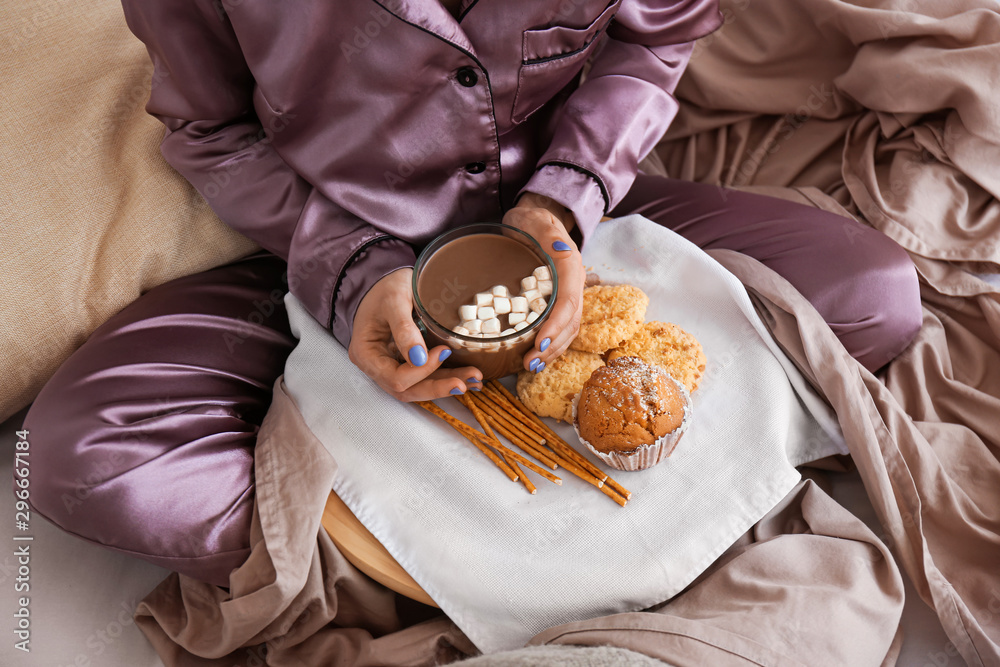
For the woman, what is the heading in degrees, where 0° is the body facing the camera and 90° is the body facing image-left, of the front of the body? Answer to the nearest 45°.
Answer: approximately 0°
